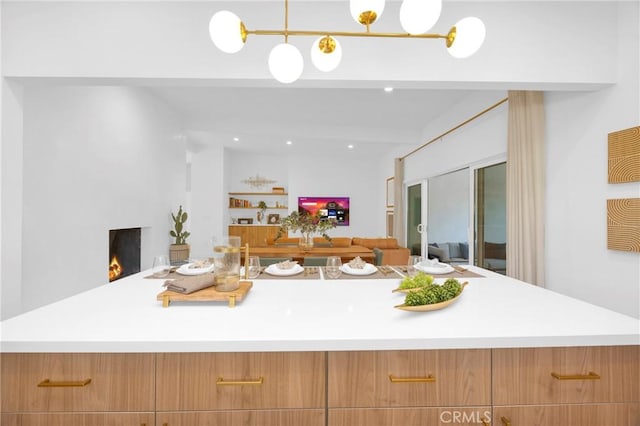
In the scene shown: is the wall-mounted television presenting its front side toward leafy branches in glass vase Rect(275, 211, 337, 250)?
yes

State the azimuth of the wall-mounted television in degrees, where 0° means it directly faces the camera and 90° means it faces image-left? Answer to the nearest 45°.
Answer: approximately 0°

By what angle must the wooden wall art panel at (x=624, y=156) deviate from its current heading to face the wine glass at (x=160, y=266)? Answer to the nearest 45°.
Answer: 0° — it already faces it

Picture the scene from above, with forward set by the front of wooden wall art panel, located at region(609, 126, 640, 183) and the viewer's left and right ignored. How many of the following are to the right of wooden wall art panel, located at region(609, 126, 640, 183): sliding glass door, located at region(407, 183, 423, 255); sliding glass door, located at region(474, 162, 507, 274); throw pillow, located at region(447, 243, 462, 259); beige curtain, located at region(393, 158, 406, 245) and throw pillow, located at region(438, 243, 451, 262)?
5

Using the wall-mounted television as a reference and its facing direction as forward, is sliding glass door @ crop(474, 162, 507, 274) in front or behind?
in front

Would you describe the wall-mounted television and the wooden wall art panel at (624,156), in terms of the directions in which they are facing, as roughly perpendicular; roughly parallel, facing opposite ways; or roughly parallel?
roughly perpendicular

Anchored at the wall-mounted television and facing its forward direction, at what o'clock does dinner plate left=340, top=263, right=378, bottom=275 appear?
The dinner plate is roughly at 12 o'clock from the wall-mounted television.

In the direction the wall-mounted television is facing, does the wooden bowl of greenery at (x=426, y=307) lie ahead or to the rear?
ahead

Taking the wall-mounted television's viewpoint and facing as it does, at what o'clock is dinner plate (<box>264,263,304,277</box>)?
The dinner plate is roughly at 12 o'clock from the wall-mounted television.

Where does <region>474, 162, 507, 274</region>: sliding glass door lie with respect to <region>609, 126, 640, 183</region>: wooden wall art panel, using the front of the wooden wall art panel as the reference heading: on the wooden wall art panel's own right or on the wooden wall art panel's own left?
on the wooden wall art panel's own right

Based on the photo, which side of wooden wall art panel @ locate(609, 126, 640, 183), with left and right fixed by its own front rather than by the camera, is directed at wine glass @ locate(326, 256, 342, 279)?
front

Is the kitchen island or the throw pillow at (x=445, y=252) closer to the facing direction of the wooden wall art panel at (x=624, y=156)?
the kitchen island

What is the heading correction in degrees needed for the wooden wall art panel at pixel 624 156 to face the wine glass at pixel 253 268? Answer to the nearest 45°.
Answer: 0° — it already faces it

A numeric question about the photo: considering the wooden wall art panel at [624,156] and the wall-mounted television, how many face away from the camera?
0

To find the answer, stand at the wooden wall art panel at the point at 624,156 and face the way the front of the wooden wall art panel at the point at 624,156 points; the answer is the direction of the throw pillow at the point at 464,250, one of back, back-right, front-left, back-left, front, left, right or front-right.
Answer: right

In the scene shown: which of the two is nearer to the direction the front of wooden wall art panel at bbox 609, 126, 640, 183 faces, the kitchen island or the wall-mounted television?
the kitchen island

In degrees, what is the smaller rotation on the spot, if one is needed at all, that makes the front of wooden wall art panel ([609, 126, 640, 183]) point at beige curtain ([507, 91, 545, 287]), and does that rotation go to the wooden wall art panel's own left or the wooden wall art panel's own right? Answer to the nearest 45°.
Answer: approximately 90° to the wooden wall art panel's own right
